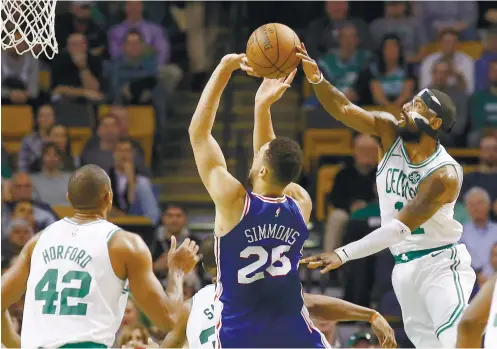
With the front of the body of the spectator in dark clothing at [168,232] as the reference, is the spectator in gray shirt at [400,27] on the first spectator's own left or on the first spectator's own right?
on the first spectator's own left

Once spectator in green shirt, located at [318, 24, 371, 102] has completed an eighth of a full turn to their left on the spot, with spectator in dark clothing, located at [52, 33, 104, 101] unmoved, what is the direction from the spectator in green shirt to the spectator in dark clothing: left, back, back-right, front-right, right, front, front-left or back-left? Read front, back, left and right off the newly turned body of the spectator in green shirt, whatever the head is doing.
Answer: back-right

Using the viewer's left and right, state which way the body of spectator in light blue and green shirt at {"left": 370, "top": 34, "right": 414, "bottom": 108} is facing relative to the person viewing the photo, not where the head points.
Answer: facing the viewer

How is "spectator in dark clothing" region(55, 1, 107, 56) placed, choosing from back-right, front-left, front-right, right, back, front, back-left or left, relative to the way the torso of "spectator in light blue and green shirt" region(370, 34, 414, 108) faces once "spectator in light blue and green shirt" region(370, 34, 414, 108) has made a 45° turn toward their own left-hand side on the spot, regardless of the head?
back-right

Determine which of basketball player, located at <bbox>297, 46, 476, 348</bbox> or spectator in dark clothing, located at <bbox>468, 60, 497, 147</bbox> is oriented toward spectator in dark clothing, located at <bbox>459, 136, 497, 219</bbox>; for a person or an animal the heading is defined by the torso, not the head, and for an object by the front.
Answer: spectator in dark clothing, located at <bbox>468, 60, 497, 147</bbox>

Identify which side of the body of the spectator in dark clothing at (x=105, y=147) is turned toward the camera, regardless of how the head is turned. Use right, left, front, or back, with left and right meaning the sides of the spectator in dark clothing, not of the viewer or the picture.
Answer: front

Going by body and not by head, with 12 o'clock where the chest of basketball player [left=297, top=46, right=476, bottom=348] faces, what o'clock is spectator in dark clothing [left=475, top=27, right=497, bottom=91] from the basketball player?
The spectator in dark clothing is roughly at 5 o'clock from the basketball player.

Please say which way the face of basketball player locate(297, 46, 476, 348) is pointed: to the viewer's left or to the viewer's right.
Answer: to the viewer's left

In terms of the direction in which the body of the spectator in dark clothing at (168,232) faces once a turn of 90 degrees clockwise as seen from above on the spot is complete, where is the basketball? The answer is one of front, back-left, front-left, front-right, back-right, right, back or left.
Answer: left

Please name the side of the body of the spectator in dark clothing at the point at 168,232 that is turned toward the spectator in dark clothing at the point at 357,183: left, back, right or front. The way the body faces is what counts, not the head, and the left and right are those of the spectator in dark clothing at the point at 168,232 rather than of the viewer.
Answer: left

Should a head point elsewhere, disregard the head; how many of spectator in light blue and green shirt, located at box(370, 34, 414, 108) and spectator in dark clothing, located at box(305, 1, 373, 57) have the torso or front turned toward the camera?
2

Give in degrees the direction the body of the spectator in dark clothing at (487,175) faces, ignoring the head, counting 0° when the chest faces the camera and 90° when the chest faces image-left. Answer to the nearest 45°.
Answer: approximately 0°
